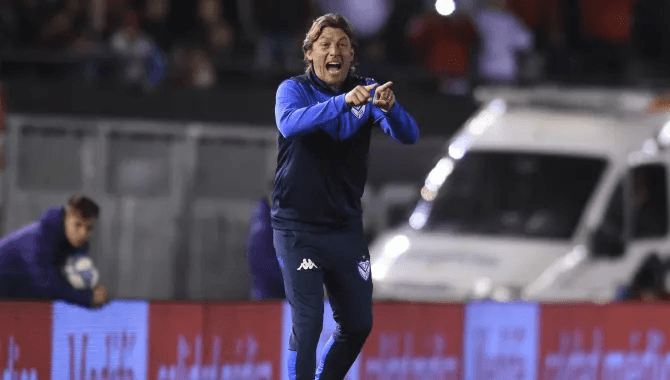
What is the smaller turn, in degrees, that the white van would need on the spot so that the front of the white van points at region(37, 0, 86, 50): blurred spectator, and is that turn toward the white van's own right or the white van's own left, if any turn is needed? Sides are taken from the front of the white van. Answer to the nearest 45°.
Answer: approximately 45° to the white van's own right

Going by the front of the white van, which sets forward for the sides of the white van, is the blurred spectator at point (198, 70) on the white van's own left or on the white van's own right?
on the white van's own right

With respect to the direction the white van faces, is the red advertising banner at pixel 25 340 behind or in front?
in front

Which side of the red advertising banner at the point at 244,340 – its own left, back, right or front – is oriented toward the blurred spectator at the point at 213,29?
back

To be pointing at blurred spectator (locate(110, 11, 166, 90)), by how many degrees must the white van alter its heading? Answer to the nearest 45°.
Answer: approximately 45° to its right

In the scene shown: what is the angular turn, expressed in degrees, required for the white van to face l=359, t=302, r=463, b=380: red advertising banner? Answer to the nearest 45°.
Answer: approximately 45° to its left

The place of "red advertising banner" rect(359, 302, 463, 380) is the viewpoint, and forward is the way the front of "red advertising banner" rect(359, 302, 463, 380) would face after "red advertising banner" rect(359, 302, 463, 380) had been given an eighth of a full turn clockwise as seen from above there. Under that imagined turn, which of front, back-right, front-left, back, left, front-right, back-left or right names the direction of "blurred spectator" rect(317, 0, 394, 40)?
back-right

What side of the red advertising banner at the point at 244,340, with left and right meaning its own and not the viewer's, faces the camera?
front

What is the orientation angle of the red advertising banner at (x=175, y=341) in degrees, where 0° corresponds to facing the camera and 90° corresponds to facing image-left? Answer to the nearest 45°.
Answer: approximately 0°
